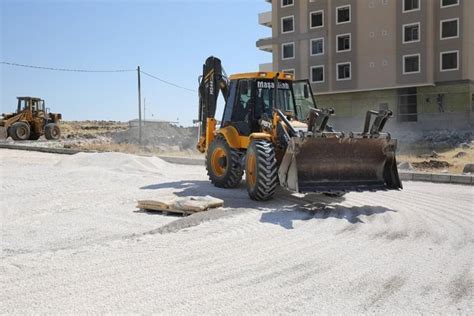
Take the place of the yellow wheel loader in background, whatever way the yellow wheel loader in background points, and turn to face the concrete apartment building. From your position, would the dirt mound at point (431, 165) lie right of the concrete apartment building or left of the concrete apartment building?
right

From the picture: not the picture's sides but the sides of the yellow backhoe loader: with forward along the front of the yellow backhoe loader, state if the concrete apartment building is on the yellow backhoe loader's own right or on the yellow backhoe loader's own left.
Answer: on the yellow backhoe loader's own left

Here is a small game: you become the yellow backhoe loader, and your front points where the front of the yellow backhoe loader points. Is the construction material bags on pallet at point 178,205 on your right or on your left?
on your right

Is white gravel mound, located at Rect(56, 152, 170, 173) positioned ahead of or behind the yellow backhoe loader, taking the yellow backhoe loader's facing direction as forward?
behind

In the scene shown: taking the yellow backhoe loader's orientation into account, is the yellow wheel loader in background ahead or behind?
behind

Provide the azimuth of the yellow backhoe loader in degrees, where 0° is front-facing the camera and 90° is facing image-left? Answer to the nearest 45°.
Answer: approximately 315°

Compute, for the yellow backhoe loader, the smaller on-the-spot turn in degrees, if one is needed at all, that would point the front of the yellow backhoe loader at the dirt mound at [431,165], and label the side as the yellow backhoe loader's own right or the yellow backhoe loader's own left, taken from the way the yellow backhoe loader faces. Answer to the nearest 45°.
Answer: approximately 90° to the yellow backhoe loader's own left

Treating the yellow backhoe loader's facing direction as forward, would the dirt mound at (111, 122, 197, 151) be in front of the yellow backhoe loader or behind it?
behind

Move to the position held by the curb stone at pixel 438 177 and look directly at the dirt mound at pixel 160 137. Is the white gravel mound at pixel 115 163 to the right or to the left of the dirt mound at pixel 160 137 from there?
left
